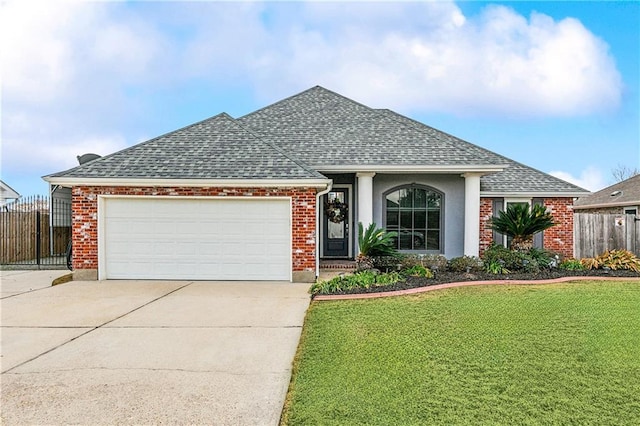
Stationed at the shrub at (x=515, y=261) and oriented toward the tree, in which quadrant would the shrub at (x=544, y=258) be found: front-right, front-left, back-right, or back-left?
front-right

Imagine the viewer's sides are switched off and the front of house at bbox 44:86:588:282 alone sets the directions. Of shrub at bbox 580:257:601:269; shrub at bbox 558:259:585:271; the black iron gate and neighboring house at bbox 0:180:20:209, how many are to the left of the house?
2

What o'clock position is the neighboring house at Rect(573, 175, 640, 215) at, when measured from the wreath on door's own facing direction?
The neighboring house is roughly at 8 o'clock from the wreath on door.

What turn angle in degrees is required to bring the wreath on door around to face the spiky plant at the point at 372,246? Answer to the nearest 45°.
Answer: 0° — it already faces it

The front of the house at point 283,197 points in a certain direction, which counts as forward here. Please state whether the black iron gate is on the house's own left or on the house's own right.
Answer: on the house's own right

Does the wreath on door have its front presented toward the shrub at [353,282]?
yes

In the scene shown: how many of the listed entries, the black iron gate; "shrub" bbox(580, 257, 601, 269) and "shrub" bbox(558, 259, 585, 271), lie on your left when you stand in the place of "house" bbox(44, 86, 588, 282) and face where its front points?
2

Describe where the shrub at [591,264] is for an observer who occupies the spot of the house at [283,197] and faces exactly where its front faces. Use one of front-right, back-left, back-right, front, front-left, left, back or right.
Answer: left

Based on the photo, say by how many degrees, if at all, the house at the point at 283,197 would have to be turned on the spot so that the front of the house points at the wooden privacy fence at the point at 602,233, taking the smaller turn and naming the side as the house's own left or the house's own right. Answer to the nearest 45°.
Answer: approximately 90° to the house's own left

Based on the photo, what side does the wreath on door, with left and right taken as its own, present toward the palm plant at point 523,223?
left

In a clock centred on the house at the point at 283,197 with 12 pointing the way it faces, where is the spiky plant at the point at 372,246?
The spiky plant is roughly at 10 o'clock from the house.

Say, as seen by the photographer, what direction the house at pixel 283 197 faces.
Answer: facing the viewer

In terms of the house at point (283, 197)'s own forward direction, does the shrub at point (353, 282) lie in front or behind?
in front
